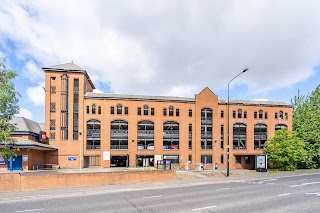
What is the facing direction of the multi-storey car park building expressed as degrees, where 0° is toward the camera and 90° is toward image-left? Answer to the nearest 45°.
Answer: approximately 0°

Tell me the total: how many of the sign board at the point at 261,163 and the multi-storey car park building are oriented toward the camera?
2

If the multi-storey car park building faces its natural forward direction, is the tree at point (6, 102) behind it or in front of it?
in front

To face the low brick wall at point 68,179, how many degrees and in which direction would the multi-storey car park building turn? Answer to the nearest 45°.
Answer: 0° — it already faces it

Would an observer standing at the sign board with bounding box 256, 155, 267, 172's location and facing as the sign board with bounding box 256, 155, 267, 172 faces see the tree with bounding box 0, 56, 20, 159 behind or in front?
in front

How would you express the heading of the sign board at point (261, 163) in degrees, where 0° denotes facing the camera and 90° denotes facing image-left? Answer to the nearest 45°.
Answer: approximately 0°
